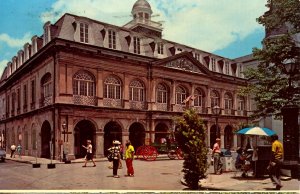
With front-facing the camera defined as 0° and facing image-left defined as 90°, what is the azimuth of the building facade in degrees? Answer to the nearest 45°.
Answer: approximately 315°

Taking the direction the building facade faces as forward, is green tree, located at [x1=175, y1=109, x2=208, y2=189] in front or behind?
in front

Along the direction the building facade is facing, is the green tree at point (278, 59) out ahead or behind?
ahead

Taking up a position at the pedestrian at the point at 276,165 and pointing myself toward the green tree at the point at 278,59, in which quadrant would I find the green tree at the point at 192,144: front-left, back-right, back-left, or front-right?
back-left
